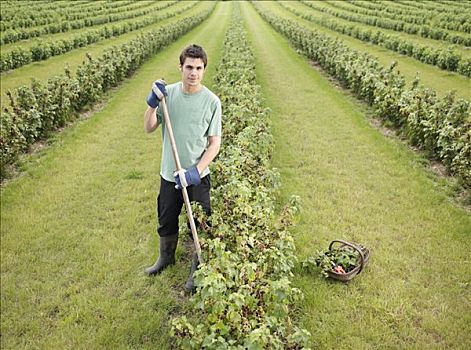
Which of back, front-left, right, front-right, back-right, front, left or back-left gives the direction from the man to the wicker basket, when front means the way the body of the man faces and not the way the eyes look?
left

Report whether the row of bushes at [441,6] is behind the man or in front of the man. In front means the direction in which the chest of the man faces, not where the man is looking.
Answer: behind

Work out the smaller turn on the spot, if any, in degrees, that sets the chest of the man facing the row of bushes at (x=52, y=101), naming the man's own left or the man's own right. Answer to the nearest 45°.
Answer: approximately 135° to the man's own right

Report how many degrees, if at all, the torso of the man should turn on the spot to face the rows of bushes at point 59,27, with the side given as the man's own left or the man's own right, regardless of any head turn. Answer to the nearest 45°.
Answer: approximately 180°

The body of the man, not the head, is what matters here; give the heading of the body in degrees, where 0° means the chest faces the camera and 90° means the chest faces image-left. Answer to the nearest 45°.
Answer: approximately 0°

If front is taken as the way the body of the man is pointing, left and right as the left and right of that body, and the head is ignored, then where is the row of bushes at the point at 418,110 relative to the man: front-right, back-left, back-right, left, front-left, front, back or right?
back-left

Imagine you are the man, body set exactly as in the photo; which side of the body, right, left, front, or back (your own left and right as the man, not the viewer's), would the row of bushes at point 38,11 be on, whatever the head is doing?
back

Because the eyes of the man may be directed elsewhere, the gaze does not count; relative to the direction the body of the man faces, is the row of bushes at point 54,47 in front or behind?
behind

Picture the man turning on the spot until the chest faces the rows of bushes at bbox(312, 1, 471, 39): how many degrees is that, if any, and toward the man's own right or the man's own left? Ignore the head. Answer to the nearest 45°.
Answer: approximately 135° to the man's own left

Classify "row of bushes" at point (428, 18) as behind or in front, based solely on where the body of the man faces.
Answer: behind

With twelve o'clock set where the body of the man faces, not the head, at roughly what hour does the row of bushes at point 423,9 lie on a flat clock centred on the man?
The row of bushes is roughly at 7 o'clock from the man.
